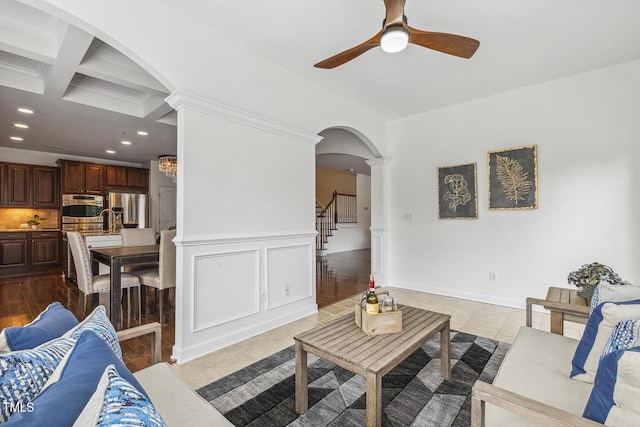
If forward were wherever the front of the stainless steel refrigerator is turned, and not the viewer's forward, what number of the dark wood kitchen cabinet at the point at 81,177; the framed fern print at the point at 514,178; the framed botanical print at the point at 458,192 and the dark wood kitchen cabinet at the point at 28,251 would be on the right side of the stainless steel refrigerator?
2

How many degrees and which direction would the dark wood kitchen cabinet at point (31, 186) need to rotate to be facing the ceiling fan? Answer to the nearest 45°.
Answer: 0° — it already faces it

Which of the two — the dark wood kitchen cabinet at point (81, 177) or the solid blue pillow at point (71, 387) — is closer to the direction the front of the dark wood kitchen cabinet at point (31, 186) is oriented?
the solid blue pillow

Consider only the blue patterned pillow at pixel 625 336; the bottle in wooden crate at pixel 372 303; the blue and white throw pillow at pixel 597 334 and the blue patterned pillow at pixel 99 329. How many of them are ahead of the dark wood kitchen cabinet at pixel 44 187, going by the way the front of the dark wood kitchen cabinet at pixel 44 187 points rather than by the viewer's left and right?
4

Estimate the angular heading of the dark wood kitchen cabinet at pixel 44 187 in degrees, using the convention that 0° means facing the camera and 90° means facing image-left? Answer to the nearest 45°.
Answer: approximately 0°

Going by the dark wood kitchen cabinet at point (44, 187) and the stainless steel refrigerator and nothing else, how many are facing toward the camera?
2

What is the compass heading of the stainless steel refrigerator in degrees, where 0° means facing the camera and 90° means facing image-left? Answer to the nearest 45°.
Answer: approximately 0°
